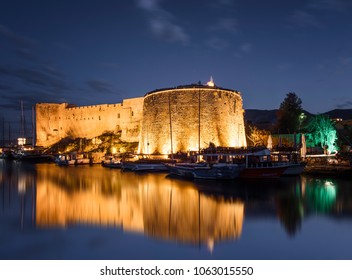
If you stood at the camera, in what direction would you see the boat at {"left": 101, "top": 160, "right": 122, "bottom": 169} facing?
facing to the left of the viewer

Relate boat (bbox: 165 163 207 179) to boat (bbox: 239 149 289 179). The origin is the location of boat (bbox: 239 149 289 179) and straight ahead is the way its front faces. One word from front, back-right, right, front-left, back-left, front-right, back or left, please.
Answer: back

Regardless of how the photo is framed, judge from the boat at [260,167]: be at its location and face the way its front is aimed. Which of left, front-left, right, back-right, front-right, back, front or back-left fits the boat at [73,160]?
back-left

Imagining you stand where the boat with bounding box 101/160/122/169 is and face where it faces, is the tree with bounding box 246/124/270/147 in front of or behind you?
behind

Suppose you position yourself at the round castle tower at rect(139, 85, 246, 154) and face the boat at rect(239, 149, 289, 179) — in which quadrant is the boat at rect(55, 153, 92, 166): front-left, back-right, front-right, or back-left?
back-right

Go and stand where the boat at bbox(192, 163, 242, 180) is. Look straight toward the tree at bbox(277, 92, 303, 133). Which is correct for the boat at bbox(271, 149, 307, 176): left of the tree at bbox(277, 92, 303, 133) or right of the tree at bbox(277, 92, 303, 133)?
right
